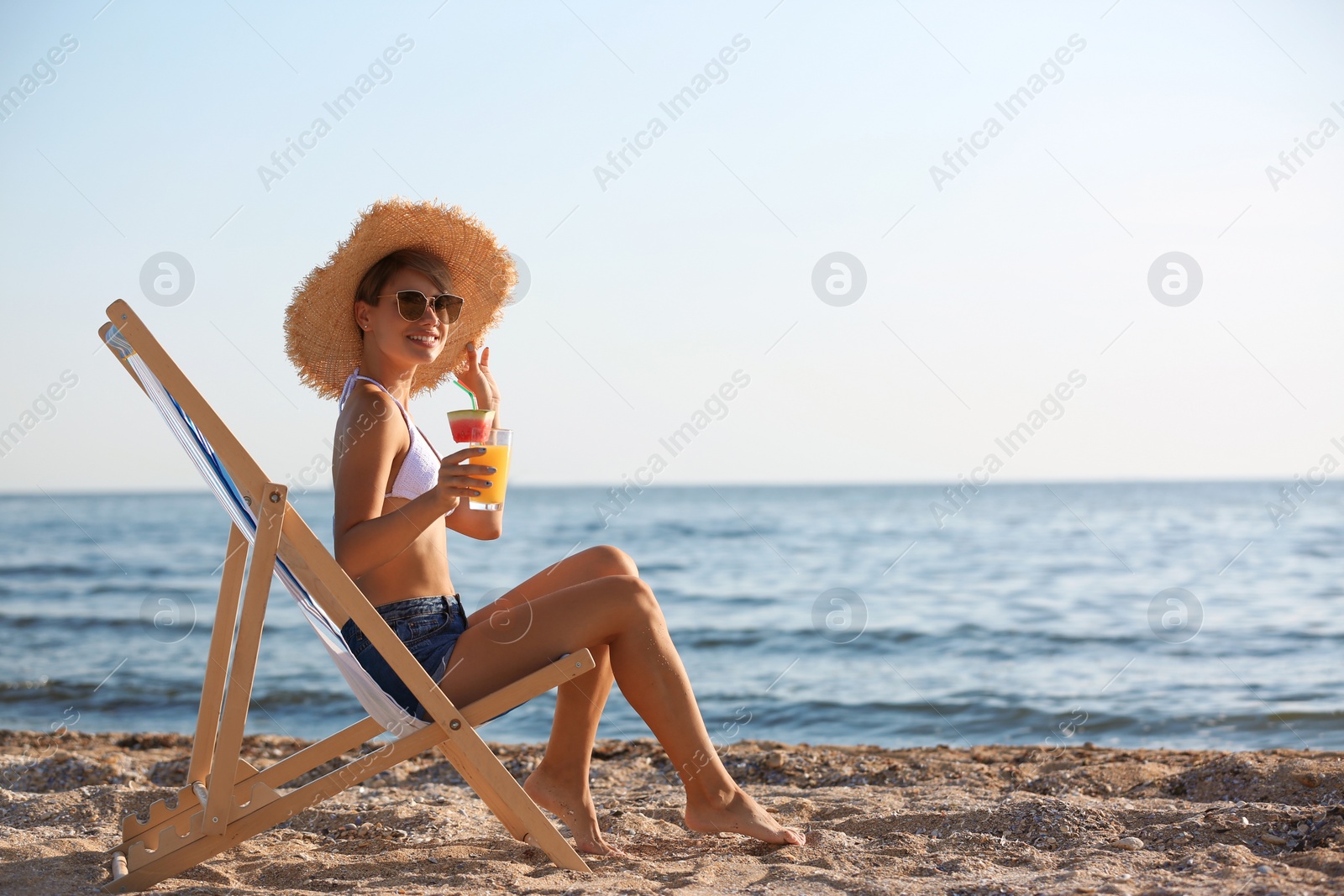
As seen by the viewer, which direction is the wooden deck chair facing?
to the viewer's right

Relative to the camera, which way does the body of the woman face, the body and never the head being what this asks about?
to the viewer's right
